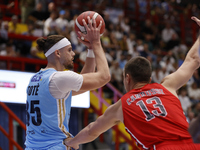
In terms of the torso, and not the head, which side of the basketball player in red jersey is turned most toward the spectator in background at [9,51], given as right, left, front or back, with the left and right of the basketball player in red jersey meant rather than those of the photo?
front

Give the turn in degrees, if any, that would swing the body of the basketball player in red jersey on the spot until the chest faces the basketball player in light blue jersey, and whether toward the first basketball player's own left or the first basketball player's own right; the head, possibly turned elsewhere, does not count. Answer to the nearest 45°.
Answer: approximately 45° to the first basketball player's own left

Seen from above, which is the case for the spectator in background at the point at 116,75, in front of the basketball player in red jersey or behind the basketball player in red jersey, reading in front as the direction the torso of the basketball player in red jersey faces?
in front

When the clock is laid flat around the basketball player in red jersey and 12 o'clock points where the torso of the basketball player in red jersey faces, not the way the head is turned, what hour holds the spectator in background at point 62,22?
The spectator in background is roughly at 1 o'clock from the basketball player in red jersey.

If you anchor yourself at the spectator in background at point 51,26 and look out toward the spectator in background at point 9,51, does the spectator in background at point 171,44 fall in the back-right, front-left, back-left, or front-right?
back-left

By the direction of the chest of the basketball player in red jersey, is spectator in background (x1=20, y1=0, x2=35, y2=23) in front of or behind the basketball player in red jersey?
in front

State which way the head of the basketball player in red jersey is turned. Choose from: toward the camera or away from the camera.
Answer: away from the camera

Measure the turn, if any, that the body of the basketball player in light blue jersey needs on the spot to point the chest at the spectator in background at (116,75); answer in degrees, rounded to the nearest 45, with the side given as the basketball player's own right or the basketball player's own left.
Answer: approximately 45° to the basketball player's own left

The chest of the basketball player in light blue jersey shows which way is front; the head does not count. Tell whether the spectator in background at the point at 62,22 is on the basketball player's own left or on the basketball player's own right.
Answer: on the basketball player's own left

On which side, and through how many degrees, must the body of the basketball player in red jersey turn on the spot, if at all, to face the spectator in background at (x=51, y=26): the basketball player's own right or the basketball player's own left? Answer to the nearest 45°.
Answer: approximately 45° to the basketball player's own right

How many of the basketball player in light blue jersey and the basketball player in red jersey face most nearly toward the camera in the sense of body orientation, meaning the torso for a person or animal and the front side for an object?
0

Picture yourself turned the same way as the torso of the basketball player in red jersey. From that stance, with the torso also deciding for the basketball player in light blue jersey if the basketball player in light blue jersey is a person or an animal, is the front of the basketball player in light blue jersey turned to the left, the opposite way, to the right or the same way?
to the right

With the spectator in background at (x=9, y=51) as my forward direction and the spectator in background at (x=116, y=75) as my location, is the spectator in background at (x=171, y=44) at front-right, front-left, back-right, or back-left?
back-right

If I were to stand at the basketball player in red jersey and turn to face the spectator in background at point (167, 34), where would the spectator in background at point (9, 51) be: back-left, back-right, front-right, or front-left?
front-left

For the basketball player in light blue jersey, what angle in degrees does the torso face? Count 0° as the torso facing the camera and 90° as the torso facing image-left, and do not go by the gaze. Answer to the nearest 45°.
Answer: approximately 225°

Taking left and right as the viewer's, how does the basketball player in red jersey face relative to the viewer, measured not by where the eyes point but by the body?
facing away from the viewer and to the left of the viewer

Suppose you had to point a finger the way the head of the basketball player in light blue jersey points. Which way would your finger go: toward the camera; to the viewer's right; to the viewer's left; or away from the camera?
to the viewer's right

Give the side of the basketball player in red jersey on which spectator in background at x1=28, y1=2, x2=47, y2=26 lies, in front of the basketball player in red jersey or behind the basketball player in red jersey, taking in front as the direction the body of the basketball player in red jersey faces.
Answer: in front
